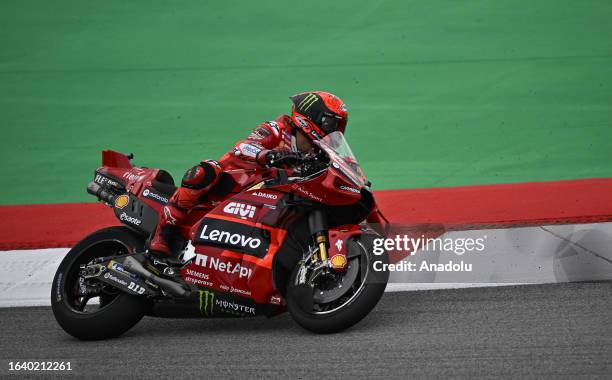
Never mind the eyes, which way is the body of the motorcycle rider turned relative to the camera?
to the viewer's right

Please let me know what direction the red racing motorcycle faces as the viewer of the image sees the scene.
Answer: facing to the right of the viewer
